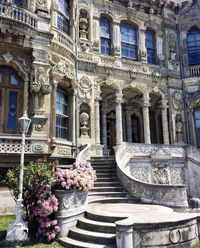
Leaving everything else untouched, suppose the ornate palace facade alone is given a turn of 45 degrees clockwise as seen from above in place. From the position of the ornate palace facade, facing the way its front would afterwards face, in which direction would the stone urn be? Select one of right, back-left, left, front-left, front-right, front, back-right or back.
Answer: front

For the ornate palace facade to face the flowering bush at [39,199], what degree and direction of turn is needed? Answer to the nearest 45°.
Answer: approximately 45° to its right

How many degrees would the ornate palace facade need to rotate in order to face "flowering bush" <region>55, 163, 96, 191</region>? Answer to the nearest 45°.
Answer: approximately 45° to its right

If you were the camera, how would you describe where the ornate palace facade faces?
facing the viewer and to the right of the viewer

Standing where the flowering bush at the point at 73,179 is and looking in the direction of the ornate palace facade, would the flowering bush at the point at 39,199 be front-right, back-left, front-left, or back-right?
back-left
